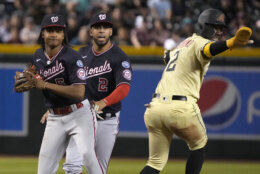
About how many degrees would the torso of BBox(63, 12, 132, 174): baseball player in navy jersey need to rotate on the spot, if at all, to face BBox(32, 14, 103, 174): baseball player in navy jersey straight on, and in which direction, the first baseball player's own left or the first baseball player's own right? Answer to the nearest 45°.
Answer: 0° — they already face them

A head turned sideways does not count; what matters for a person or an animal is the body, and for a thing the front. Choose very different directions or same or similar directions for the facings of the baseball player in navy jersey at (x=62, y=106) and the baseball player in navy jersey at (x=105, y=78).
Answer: same or similar directions

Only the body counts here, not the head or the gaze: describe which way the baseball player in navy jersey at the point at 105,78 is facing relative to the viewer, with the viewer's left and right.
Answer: facing the viewer and to the left of the viewer

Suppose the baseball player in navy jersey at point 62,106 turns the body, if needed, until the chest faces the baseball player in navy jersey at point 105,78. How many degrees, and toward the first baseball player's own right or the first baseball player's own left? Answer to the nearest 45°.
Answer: approximately 180°

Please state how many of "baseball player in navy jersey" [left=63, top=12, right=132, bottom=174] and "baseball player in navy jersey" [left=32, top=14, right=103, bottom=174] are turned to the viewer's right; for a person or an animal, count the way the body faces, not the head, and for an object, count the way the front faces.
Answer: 0
